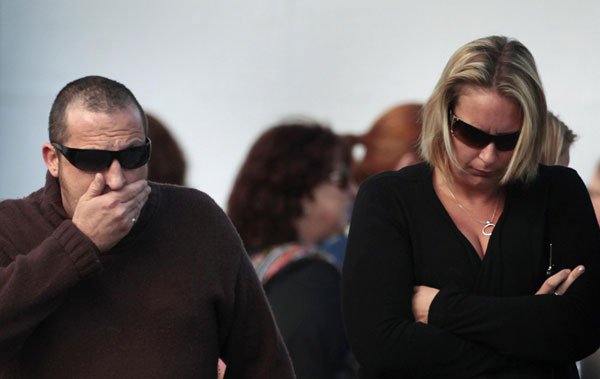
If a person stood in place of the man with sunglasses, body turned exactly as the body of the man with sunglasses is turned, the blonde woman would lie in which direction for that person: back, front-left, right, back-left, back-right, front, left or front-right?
left

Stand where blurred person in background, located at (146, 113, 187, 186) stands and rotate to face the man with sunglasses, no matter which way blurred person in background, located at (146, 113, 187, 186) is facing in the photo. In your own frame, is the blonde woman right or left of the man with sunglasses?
left

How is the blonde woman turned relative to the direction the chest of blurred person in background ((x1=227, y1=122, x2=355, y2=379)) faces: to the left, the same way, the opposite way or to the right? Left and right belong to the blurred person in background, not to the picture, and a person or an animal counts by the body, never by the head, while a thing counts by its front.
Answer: to the right

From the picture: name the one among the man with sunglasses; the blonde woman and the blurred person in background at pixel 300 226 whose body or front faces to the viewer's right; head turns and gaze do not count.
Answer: the blurred person in background

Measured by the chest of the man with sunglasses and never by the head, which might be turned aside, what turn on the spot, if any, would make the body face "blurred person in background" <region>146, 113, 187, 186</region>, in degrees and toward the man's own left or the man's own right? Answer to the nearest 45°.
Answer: approximately 180°

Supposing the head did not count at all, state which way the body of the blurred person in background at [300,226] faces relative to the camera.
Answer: to the viewer's right

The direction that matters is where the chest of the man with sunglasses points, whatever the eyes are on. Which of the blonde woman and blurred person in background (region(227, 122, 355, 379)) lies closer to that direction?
the blonde woman

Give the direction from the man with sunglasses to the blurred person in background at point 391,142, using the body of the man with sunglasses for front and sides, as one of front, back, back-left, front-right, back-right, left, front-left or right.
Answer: back-left

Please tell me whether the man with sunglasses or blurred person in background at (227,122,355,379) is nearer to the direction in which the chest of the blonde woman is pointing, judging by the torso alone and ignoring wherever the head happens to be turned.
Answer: the man with sunglasses

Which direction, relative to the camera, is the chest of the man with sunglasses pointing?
toward the camera
